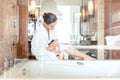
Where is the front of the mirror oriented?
toward the camera

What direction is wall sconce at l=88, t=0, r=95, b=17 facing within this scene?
toward the camera
